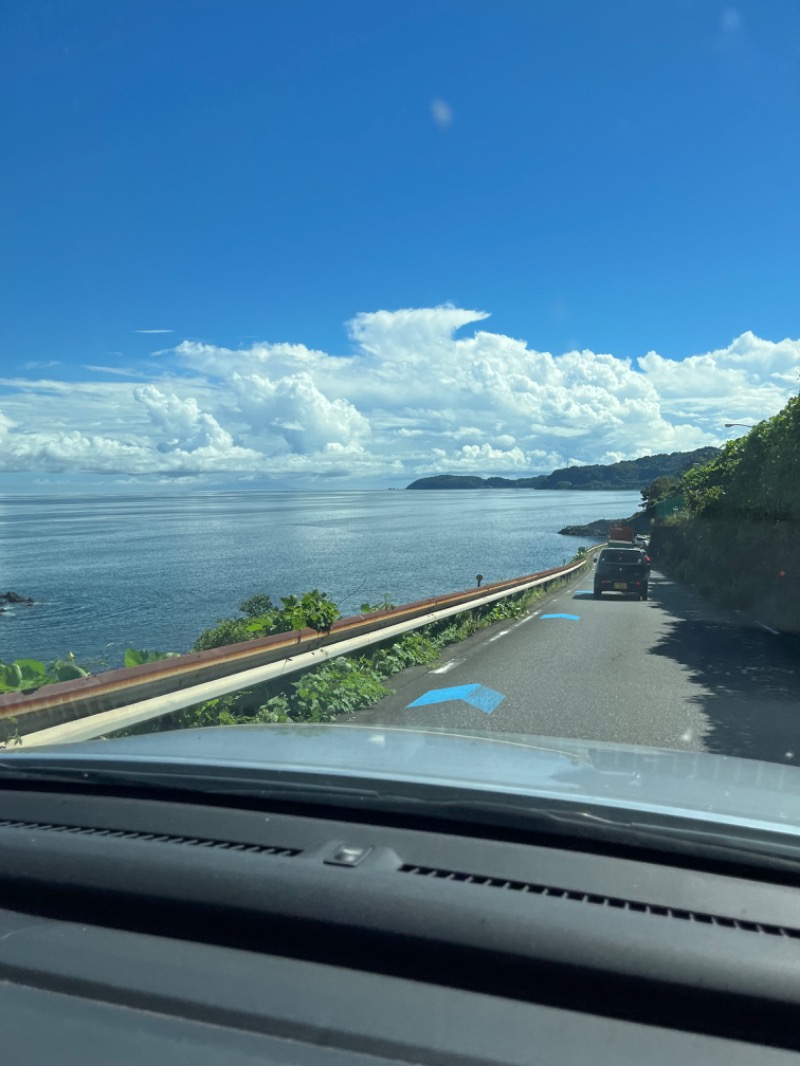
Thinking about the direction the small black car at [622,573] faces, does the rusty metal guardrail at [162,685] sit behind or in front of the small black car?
behind

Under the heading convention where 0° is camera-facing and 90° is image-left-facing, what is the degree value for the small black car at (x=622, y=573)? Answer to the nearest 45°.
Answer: approximately 180°
